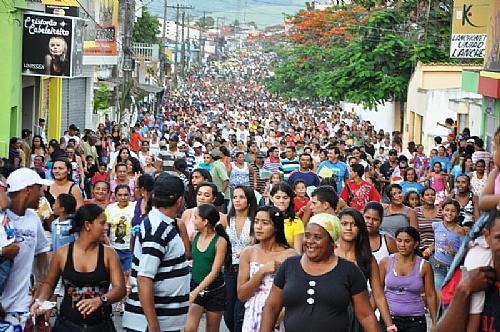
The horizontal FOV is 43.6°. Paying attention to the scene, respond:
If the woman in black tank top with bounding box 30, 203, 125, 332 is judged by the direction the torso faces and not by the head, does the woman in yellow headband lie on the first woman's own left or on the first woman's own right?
on the first woman's own left

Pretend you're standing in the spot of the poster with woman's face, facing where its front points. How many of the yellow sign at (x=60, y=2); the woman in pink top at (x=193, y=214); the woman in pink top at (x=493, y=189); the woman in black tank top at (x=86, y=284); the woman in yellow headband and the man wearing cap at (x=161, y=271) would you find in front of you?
5

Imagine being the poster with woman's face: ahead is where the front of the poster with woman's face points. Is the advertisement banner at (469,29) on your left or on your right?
on your left

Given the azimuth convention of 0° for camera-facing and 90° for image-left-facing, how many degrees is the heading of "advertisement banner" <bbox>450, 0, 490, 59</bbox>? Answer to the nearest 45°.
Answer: approximately 0°

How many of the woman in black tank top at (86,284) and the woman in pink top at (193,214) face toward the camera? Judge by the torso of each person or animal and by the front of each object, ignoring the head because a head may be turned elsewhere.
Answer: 2

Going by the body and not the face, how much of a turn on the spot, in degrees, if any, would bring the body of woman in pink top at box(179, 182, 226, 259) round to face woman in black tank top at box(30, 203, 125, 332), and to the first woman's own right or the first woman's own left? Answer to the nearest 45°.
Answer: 0° — they already face them

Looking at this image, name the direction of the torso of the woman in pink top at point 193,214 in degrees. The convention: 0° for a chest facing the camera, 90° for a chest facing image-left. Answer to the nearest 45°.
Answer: approximately 0°

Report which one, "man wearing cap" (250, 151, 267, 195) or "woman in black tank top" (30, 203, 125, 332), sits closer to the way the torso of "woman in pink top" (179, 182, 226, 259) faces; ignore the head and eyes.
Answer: the woman in black tank top

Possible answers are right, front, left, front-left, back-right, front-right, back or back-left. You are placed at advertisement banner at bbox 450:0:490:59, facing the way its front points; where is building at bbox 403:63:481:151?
back
